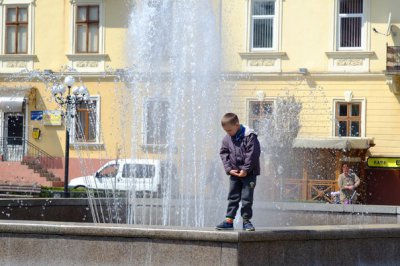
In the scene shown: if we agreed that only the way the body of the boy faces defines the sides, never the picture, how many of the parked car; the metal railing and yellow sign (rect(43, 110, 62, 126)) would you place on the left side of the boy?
0

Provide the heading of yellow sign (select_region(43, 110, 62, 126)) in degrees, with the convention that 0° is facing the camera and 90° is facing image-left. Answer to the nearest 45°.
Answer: approximately 0°

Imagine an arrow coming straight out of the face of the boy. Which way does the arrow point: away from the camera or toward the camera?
toward the camera

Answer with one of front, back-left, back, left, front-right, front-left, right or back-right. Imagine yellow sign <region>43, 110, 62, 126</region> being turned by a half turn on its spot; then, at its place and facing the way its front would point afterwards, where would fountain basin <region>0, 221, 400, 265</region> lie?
back

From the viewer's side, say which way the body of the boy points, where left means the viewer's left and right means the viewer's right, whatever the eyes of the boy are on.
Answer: facing the viewer and to the left of the viewer

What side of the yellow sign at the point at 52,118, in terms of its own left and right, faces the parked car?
front

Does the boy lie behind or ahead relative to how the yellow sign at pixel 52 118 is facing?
ahead

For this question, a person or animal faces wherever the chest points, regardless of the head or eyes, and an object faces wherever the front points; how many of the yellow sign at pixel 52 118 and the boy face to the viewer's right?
0
